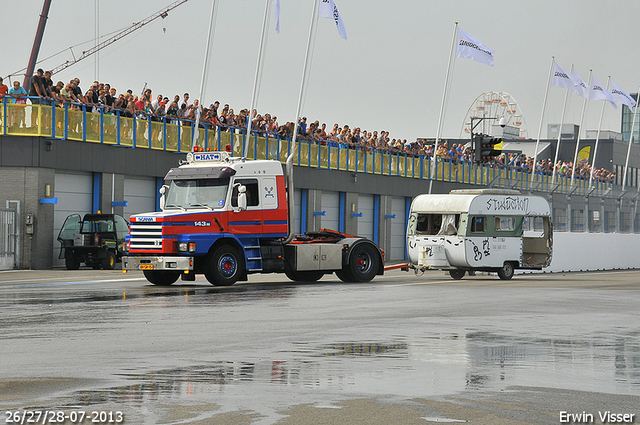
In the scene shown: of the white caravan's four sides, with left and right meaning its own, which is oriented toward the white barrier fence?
back

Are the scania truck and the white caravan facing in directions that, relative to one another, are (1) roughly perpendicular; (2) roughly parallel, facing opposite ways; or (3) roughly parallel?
roughly parallel

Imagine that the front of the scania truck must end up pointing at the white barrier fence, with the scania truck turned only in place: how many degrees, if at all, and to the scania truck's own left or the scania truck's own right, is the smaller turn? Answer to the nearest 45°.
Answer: approximately 180°

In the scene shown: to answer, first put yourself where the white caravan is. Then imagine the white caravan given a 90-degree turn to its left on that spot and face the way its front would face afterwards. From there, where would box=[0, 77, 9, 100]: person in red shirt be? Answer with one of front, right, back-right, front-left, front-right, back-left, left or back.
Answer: back-right

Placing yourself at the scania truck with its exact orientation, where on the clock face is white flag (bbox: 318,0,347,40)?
The white flag is roughly at 5 o'clock from the scania truck.

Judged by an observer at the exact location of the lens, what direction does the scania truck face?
facing the viewer and to the left of the viewer

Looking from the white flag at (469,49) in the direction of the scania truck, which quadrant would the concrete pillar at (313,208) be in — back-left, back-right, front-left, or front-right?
front-right

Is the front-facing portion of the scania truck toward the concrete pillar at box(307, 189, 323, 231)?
no

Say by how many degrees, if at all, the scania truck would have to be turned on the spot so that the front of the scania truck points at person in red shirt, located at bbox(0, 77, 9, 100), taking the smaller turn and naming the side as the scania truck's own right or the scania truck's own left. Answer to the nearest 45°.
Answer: approximately 90° to the scania truck's own right

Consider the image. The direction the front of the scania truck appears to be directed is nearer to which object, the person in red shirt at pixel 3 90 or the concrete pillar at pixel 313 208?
the person in red shirt

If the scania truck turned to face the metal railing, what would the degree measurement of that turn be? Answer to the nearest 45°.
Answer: approximately 135° to its right

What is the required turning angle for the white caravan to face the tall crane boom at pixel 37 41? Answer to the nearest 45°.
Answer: approximately 45° to its right

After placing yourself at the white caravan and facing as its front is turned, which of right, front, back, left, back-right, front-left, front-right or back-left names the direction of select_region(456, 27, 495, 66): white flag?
back-right

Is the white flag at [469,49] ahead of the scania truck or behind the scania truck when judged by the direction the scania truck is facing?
behind

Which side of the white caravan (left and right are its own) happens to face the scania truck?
front

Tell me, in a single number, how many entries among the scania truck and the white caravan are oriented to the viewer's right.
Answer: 0

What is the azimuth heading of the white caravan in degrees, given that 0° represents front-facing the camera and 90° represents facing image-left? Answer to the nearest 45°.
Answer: approximately 45°

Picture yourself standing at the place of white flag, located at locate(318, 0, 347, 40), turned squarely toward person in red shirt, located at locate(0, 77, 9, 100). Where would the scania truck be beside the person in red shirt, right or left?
left
